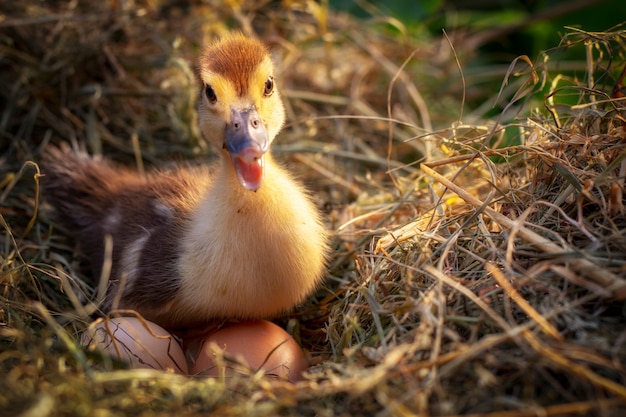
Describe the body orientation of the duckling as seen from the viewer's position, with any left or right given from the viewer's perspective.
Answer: facing the viewer and to the right of the viewer
